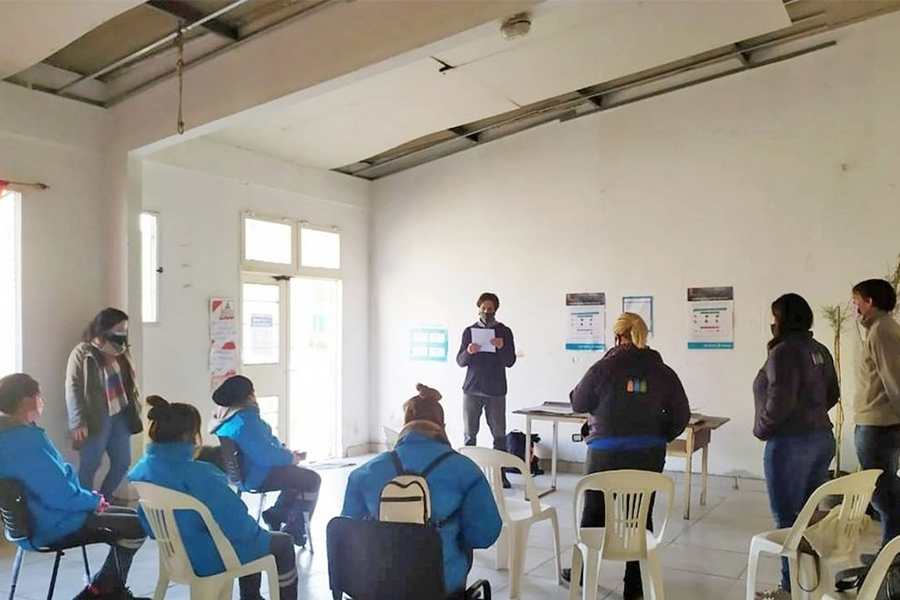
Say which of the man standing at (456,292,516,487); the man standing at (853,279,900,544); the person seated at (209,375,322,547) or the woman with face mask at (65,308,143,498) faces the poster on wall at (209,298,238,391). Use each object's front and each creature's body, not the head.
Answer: the man standing at (853,279,900,544)

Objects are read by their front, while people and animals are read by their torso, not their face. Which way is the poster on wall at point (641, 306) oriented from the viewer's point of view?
toward the camera

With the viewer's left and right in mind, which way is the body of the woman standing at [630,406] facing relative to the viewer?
facing away from the viewer

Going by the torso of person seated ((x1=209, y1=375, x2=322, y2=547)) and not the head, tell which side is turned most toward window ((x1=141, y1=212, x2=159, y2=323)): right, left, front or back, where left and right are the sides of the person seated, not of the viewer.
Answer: left

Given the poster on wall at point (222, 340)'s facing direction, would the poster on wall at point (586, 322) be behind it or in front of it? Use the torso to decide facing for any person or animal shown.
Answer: in front

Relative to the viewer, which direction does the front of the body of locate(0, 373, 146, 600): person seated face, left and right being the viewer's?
facing to the right of the viewer

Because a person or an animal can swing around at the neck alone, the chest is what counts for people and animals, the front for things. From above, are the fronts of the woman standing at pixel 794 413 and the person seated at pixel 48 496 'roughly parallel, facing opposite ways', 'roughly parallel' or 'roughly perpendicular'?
roughly perpendicular

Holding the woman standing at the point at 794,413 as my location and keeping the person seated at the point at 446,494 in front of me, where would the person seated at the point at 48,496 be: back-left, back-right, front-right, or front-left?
front-right

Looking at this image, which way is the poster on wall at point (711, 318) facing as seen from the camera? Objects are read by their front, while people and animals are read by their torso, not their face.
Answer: toward the camera

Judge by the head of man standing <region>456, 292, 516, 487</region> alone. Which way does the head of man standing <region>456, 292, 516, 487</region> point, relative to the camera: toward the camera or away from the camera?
toward the camera

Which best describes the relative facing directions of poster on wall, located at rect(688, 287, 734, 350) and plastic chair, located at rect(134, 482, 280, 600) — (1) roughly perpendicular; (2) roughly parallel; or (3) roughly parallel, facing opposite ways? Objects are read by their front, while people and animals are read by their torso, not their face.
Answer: roughly parallel, facing opposite ways

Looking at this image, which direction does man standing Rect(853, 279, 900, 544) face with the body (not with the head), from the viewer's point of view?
to the viewer's left

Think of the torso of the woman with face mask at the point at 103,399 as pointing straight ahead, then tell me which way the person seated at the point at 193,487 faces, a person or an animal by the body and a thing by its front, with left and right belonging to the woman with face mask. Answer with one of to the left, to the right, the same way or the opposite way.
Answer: to the left

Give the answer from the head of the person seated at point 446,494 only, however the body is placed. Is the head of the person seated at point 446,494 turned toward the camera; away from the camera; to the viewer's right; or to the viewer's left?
away from the camera

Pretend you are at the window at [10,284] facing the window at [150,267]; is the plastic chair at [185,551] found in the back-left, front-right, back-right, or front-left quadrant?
back-right

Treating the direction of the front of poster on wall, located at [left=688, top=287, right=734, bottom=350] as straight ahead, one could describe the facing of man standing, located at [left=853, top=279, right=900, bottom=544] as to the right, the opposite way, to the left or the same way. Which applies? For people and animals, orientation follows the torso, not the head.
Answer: to the right
